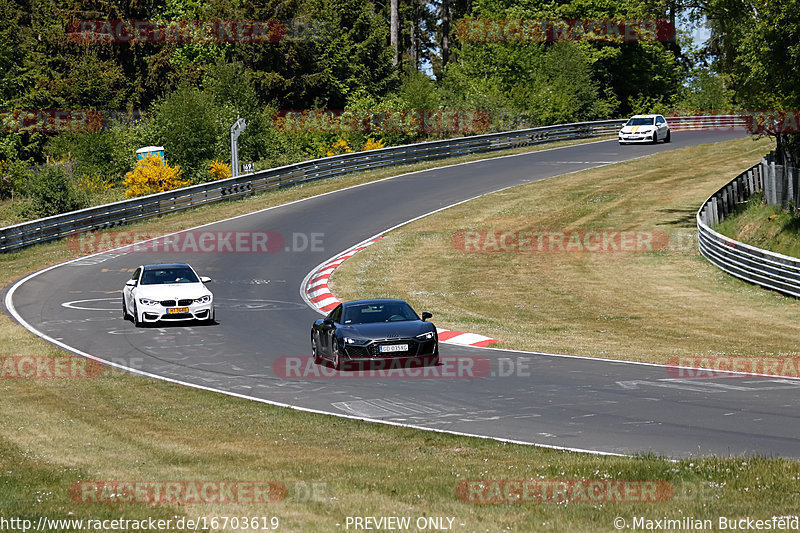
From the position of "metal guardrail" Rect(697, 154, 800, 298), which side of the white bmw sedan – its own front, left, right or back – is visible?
left

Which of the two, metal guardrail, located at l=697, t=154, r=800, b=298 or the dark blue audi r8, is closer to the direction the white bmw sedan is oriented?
the dark blue audi r8

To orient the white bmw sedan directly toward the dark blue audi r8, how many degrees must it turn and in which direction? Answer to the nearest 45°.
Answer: approximately 45° to its left

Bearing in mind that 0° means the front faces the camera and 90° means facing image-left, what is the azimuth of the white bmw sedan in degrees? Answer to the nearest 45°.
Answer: approximately 0°

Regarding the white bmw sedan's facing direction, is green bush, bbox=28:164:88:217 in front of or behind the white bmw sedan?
behind

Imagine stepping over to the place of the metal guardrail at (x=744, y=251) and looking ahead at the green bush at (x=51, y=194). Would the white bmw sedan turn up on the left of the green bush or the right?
left

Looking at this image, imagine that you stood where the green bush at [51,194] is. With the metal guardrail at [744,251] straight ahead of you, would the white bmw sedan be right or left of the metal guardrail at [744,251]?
right

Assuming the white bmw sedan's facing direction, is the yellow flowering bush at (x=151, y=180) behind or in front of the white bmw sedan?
behind

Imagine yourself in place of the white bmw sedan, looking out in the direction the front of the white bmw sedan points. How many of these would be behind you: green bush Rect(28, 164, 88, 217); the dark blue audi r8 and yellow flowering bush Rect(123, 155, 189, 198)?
2
